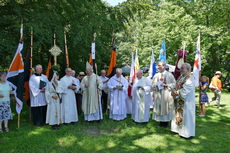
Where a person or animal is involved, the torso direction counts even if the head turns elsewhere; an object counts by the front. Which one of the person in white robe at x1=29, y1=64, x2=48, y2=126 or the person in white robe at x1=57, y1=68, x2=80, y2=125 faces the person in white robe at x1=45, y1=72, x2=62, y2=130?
the person in white robe at x1=29, y1=64, x2=48, y2=126

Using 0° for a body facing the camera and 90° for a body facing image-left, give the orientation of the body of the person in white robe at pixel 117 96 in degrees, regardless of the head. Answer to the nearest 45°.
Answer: approximately 0°

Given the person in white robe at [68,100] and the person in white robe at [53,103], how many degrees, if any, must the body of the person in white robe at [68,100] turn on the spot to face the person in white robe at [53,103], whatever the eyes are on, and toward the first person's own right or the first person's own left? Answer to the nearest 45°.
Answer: approximately 90° to the first person's own right

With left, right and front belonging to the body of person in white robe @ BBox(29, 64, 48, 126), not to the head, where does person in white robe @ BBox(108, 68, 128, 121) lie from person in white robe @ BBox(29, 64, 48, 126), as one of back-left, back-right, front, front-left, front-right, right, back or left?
front-left

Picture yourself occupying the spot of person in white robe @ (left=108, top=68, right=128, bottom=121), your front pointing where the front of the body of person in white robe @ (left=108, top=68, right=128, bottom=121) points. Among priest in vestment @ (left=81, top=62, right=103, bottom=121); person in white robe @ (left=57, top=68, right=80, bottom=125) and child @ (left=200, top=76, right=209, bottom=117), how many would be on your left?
1

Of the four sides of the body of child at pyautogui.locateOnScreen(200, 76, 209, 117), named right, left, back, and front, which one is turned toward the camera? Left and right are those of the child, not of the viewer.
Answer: left

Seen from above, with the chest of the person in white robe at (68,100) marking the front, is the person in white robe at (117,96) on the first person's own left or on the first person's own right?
on the first person's own left

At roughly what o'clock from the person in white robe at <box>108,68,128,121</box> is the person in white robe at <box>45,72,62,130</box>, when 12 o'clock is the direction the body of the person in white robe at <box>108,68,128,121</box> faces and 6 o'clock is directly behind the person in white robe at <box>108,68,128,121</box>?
the person in white robe at <box>45,72,62,130</box> is roughly at 2 o'clock from the person in white robe at <box>108,68,128,121</box>.
